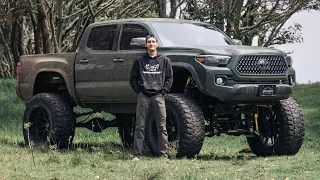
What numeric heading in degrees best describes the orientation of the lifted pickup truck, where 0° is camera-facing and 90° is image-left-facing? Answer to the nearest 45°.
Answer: approximately 315°
